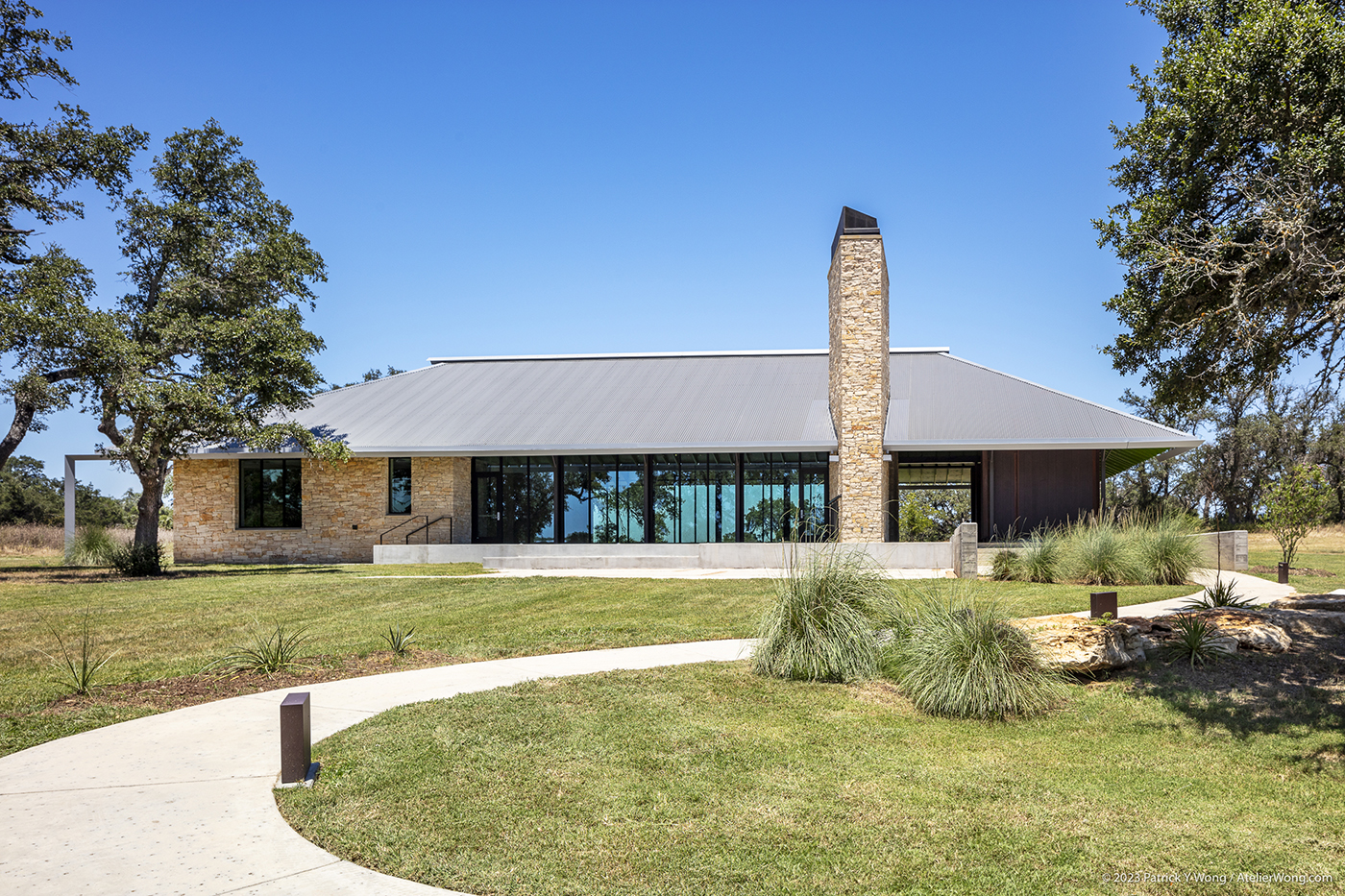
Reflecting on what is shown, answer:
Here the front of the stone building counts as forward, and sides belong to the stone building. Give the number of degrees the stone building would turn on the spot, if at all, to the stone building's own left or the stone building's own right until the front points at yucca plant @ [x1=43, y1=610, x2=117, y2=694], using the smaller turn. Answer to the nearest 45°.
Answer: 0° — it already faces it

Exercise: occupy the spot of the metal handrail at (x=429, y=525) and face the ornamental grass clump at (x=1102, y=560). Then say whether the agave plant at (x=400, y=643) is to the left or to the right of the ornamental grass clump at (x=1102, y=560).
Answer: right

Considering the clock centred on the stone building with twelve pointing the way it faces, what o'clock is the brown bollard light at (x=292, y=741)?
The brown bollard light is roughly at 12 o'clock from the stone building.

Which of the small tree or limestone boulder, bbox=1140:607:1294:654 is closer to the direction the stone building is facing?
the limestone boulder

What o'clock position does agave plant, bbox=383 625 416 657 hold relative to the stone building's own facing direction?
The agave plant is roughly at 12 o'clock from the stone building.

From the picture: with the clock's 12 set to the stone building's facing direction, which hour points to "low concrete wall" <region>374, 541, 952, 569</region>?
The low concrete wall is roughly at 12 o'clock from the stone building.

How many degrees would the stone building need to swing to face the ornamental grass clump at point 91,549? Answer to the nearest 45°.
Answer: approximately 90° to its right

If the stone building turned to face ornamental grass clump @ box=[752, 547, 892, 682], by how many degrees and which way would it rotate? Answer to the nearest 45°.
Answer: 0° — it already faces it

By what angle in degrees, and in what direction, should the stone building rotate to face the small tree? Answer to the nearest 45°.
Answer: approximately 45° to its left
